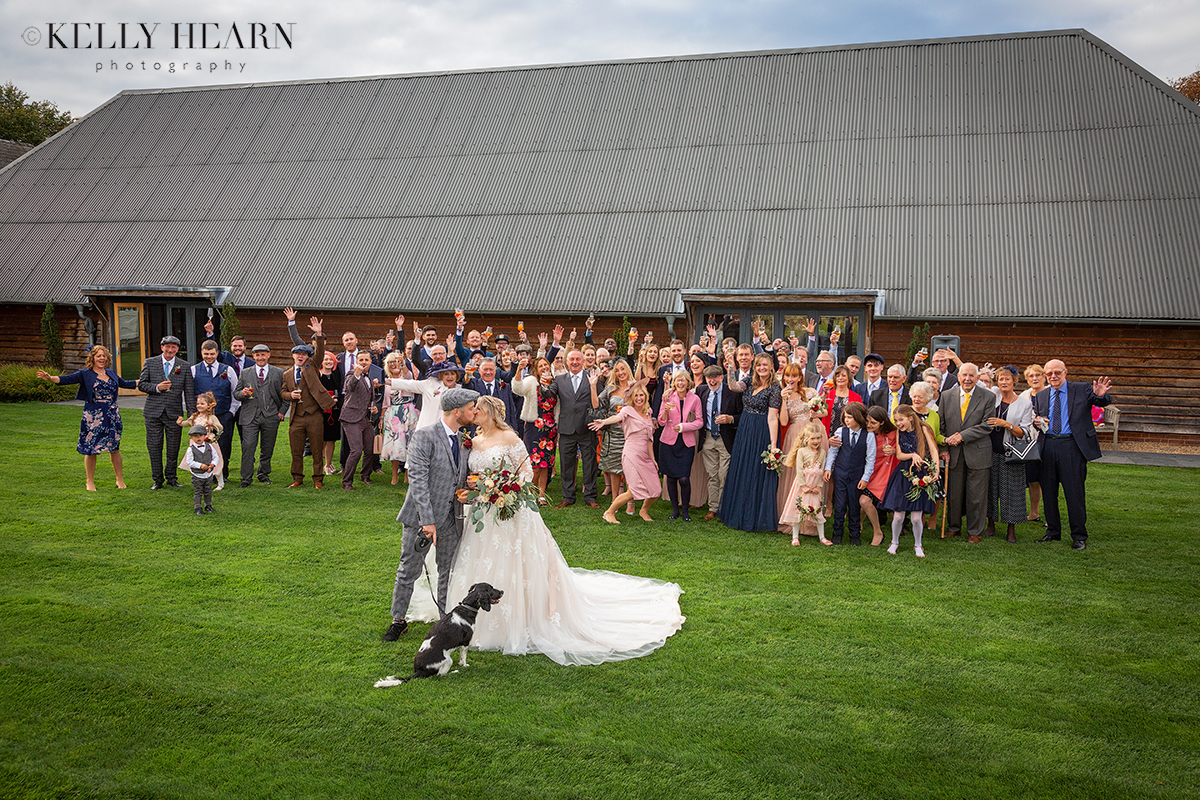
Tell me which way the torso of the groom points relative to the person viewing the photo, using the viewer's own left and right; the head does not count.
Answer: facing the viewer and to the right of the viewer

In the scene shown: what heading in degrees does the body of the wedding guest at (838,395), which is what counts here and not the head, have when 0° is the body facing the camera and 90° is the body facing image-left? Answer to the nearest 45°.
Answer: approximately 0°

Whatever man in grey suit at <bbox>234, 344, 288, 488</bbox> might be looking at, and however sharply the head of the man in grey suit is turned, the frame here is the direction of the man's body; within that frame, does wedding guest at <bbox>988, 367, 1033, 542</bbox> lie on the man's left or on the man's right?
on the man's left

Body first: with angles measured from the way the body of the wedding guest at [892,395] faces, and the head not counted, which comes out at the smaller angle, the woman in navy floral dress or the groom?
the groom

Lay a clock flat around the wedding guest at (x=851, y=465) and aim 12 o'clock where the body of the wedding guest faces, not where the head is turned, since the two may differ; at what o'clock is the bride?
The bride is roughly at 1 o'clock from the wedding guest.

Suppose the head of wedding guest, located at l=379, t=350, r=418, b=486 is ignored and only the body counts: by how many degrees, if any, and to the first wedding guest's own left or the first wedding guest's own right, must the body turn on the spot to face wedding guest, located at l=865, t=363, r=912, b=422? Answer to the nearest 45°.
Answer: approximately 45° to the first wedding guest's own left

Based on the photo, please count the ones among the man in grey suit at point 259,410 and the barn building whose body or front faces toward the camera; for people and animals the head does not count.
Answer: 2

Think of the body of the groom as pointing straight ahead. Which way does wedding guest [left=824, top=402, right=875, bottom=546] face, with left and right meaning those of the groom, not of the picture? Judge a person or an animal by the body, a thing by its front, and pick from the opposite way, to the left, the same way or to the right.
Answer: to the right
